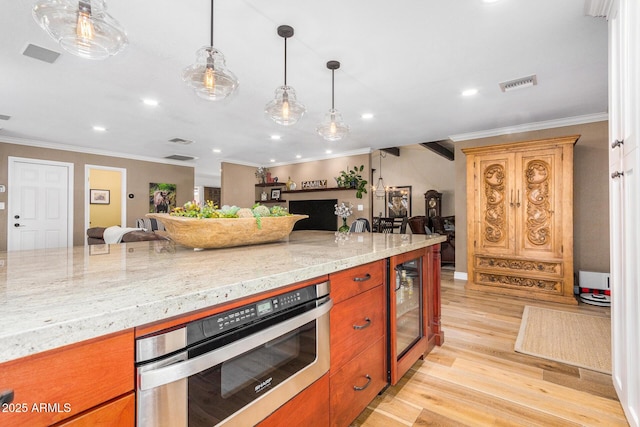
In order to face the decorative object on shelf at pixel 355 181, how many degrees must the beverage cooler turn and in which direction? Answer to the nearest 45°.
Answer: approximately 135° to its left

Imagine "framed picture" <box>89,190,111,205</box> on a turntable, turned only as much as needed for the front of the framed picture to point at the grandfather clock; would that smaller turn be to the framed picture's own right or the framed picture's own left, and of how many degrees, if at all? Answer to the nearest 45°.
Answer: approximately 45° to the framed picture's own left

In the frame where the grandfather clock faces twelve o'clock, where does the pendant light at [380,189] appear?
The pendant light is roughly at 3 o'clock from the grandfather clock.

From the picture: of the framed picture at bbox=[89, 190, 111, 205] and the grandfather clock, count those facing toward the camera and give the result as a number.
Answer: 2

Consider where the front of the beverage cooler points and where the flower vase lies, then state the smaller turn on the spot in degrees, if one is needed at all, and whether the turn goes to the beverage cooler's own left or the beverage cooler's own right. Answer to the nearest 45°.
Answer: approximately 135° to the beverage cooler's own left
